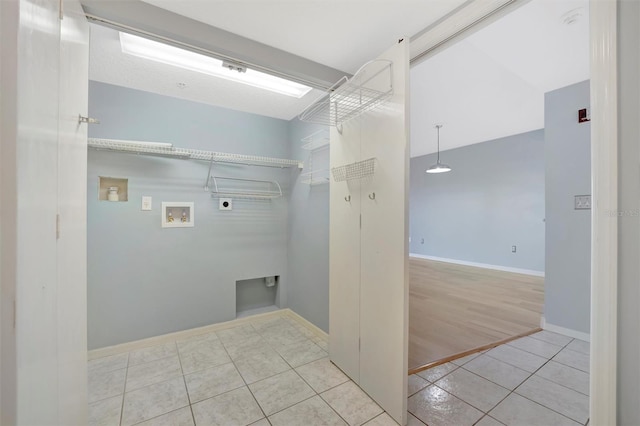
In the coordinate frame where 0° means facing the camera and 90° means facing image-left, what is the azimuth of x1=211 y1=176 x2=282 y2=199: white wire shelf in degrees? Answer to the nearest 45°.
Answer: approximately 0°

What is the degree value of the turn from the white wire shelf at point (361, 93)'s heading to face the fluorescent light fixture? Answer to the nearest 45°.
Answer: approximately 45° to its right

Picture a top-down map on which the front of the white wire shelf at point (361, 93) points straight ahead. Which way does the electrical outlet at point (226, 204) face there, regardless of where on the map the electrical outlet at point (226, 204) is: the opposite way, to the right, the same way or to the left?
to the left

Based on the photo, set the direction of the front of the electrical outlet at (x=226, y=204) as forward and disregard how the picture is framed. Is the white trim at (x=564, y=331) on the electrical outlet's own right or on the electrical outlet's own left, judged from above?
on the electrical outlet's own left

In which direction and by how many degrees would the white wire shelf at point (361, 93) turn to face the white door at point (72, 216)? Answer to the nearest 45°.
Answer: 0° — it already faces it

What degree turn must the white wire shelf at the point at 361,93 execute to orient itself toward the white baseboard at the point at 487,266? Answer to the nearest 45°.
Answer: approximately 180°

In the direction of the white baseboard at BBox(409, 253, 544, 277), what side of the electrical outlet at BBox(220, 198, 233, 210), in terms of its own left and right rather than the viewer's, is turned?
left
